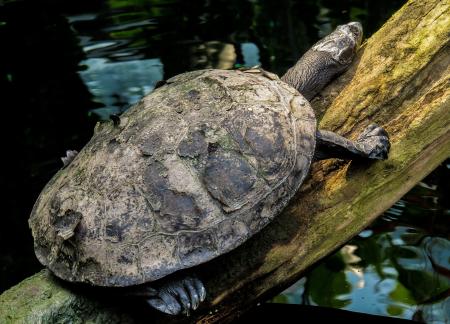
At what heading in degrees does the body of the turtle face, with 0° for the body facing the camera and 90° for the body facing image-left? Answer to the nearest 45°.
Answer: approximately 225°
